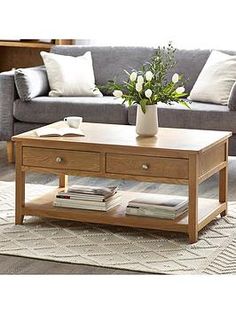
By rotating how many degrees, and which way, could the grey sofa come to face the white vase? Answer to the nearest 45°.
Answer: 0° — it already faces it

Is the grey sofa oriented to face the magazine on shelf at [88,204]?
yes

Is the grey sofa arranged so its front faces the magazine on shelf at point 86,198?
yes

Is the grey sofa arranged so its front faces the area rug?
yes

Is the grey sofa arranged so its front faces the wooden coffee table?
yes

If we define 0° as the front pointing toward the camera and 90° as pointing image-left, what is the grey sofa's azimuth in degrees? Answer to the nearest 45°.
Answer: approximately 0°

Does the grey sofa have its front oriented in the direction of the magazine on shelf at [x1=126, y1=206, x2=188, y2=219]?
yes
